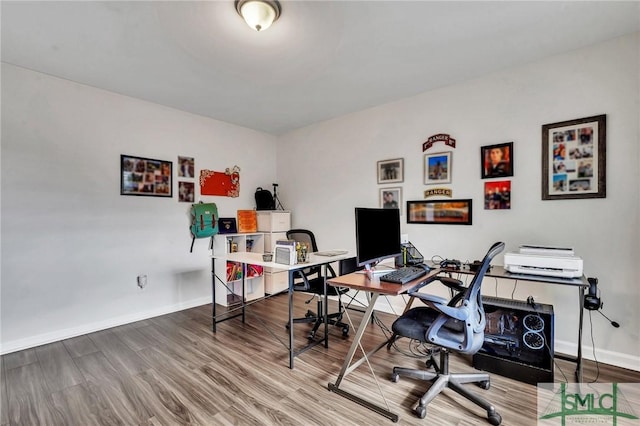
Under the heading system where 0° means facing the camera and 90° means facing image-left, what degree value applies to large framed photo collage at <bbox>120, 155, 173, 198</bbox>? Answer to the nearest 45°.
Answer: approximately 315°

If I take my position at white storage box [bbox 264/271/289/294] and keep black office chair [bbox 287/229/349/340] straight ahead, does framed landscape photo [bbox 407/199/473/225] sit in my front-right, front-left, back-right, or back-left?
front-left

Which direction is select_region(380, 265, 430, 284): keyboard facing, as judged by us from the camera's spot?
facing the viewer and to the right of the viewer

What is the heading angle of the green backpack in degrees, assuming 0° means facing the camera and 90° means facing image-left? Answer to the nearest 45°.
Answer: approximately 315°

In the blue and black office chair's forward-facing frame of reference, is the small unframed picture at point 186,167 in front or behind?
in front

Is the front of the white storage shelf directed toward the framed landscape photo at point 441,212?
yes

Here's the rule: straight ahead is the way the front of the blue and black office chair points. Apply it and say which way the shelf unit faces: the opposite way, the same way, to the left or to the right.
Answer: the opposite way

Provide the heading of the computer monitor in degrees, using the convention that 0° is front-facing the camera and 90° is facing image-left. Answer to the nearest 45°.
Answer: approximately 315°

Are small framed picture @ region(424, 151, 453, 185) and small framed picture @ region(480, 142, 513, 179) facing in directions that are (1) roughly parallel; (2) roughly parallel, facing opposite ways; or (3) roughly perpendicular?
roughly parallel

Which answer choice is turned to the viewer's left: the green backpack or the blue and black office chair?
the blue and black office chair
